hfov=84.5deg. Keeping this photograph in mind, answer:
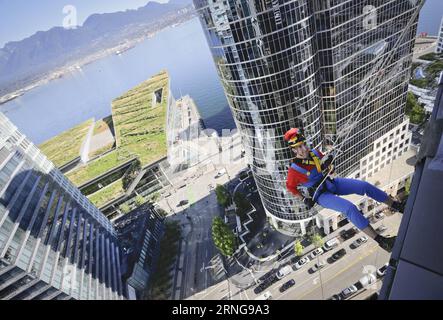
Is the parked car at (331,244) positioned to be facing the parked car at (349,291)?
no

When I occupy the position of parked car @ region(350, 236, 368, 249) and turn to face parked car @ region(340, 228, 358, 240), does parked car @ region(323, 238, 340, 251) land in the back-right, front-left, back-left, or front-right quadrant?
front-left

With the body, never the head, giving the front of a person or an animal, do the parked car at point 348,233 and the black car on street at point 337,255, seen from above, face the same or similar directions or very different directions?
same or similar directions

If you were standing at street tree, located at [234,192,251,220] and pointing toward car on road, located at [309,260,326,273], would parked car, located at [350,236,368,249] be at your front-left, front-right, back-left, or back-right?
front-left

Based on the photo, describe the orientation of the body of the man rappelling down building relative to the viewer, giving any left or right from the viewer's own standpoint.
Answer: facing the viewer and to the right of the viewer

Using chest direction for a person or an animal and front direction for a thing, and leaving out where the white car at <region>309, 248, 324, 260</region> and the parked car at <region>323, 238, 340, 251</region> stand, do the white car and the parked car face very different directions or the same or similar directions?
same or similar directions

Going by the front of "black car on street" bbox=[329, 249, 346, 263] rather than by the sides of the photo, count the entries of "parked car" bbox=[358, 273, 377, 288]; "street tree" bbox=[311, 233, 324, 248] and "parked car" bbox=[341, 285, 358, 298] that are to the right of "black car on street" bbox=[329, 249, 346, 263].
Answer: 1
